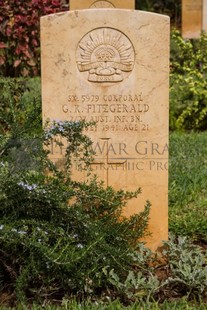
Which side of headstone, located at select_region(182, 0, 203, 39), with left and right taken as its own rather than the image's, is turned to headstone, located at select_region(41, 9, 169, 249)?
front

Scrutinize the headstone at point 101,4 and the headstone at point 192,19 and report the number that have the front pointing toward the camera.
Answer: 2

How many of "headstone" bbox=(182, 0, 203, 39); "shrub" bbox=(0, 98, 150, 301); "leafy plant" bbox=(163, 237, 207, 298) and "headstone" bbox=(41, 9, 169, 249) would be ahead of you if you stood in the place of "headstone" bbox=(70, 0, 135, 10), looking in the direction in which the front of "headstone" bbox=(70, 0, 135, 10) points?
3

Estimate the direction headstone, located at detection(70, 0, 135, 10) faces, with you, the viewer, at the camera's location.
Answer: facing the viewer

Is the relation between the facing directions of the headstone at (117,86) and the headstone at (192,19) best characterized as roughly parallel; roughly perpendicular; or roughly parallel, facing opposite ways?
roughly parallel

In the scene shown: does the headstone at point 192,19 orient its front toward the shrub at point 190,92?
yes

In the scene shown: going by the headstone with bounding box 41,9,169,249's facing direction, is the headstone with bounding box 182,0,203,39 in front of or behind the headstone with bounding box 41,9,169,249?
behind

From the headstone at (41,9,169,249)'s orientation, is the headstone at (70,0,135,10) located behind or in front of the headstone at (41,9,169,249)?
behind

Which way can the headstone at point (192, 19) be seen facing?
toward the camera

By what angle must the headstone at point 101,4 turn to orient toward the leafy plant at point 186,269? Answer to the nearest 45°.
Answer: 0° — it already faces it

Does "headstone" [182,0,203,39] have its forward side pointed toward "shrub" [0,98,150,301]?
yes

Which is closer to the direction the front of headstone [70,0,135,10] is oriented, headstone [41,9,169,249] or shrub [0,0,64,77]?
the headstone

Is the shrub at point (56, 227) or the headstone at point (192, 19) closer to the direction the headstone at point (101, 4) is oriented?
the shrub

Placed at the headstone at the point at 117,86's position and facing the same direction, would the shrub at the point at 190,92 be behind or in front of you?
behind
